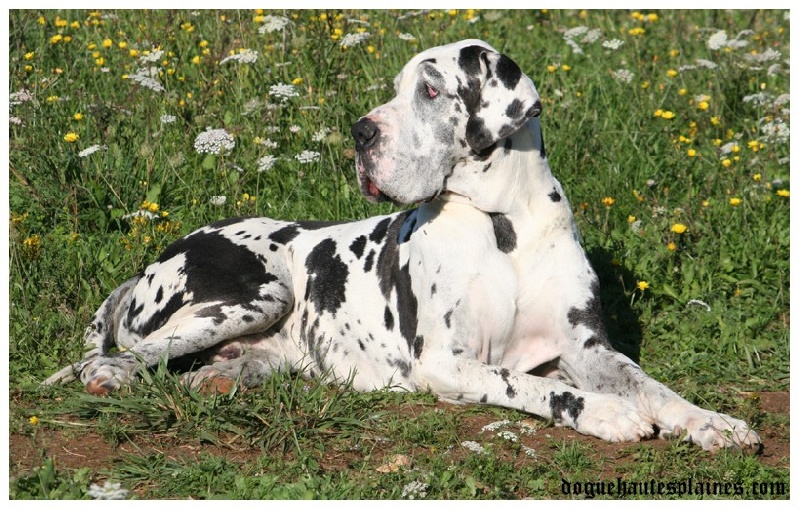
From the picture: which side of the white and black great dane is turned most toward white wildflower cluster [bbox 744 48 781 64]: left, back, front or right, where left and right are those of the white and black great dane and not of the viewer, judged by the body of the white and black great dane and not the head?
left

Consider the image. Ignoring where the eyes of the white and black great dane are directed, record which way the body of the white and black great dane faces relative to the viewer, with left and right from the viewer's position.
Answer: facing the viewer and to the right of the viewer

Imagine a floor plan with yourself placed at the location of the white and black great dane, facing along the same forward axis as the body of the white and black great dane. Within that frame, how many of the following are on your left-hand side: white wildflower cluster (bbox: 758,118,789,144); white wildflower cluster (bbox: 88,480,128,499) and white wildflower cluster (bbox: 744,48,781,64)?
2

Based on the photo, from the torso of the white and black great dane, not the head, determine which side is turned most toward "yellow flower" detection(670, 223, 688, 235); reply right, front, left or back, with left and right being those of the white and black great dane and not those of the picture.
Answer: left

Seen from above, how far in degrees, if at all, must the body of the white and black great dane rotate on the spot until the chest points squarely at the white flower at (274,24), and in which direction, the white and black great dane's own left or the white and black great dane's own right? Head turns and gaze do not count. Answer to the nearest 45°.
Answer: approximately 135° to the white and black great dane's own left

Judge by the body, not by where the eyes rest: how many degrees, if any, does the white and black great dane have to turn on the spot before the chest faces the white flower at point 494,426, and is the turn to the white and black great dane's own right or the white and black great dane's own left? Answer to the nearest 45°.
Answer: approximately 45° to the white and black great dane's own right

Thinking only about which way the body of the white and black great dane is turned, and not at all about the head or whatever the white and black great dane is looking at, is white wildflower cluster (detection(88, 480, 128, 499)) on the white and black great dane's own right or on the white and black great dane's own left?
on the white and black great dane's own right

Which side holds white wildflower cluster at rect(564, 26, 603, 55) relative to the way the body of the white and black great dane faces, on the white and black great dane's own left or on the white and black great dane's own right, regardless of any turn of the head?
on the white and black great dane's own left

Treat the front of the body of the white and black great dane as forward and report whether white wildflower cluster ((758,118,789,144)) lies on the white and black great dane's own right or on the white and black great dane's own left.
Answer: on the white and black great dane's own left

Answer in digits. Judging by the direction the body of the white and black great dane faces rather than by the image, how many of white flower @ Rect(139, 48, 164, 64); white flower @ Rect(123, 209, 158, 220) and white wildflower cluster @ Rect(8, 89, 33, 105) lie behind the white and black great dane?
3

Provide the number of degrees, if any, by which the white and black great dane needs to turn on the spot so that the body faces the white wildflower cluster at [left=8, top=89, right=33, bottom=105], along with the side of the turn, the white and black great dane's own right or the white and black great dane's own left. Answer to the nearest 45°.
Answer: approximately 180°

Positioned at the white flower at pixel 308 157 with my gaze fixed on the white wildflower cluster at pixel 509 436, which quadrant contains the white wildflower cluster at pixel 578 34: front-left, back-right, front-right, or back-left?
back-left

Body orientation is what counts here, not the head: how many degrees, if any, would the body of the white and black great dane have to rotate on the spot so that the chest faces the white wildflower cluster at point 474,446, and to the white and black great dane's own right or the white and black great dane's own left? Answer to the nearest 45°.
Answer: approximately 45° to the white and black great dane's own right

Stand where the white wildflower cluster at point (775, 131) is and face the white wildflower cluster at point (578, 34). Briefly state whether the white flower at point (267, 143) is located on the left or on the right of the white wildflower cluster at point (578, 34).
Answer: left

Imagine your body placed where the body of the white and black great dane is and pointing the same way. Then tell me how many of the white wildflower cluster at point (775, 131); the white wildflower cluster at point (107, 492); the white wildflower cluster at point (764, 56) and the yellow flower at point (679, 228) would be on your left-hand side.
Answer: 3
